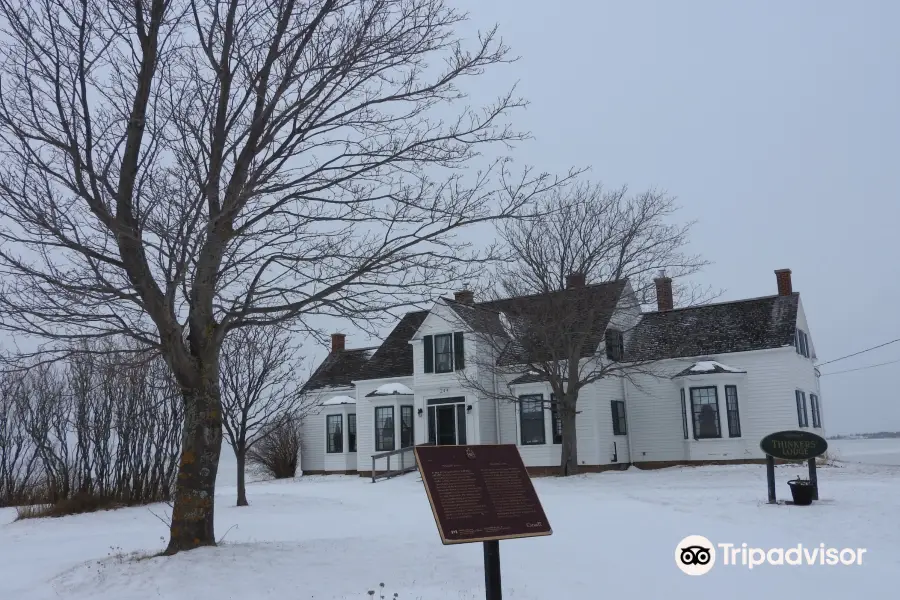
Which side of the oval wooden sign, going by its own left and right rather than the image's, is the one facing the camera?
front

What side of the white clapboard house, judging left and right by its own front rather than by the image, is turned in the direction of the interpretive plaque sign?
front

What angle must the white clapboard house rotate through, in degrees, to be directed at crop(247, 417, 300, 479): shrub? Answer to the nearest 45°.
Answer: approximately 90° to its right

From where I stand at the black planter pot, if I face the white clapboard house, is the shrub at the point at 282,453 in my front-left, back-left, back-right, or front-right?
front-left

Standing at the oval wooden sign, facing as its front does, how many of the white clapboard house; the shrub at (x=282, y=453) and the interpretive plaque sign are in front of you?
1

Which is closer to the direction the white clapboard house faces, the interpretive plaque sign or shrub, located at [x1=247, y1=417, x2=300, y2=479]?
the interpretive plaque sign

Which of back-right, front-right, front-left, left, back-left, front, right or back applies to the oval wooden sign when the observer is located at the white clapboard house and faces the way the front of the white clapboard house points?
front

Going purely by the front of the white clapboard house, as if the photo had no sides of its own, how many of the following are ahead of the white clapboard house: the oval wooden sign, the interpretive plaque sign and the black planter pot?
3

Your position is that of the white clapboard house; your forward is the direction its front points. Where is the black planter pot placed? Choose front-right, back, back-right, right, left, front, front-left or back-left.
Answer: front

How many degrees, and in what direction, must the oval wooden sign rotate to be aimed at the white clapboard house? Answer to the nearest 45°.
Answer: approximately 135° to its right

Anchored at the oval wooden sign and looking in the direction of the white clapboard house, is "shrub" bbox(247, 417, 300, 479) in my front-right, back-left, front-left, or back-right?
front-left

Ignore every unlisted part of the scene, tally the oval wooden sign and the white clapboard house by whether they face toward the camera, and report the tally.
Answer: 2

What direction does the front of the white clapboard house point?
toward the camera

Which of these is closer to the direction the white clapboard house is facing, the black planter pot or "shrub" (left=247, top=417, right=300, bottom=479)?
the black planter pot
